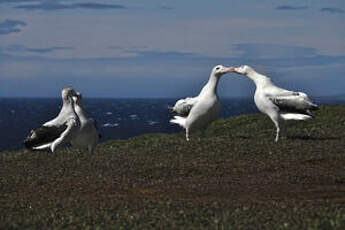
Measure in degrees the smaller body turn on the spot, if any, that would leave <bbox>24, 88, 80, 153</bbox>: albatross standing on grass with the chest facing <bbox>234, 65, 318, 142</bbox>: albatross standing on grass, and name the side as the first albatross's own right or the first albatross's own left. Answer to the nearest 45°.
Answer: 0° — it already faces it

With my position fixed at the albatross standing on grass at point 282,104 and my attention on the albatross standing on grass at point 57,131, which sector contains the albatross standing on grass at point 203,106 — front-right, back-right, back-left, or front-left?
front-right

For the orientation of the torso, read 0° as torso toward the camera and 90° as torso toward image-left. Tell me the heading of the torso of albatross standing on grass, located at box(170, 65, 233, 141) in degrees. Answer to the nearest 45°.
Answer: approximately 315°

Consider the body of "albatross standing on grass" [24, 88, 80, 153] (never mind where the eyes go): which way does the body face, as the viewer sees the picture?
to the viewer's right

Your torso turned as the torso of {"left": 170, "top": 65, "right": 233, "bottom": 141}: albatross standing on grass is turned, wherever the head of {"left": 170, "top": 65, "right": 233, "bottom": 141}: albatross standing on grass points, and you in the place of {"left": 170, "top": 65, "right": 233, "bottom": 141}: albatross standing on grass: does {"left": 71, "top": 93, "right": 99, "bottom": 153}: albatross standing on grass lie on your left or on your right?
on your right

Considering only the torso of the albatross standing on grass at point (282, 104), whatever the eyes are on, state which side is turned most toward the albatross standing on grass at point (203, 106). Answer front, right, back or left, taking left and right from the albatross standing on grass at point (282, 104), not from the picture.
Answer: front

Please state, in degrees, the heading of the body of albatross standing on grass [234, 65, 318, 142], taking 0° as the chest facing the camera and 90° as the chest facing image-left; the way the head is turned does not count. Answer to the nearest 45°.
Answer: approximately 90°

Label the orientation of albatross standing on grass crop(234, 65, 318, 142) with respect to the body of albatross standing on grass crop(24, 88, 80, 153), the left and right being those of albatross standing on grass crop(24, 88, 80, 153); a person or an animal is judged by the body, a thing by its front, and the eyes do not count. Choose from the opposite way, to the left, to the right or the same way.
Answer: the opposite way

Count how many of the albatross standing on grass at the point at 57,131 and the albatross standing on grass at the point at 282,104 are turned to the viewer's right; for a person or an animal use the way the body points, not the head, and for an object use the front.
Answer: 1
